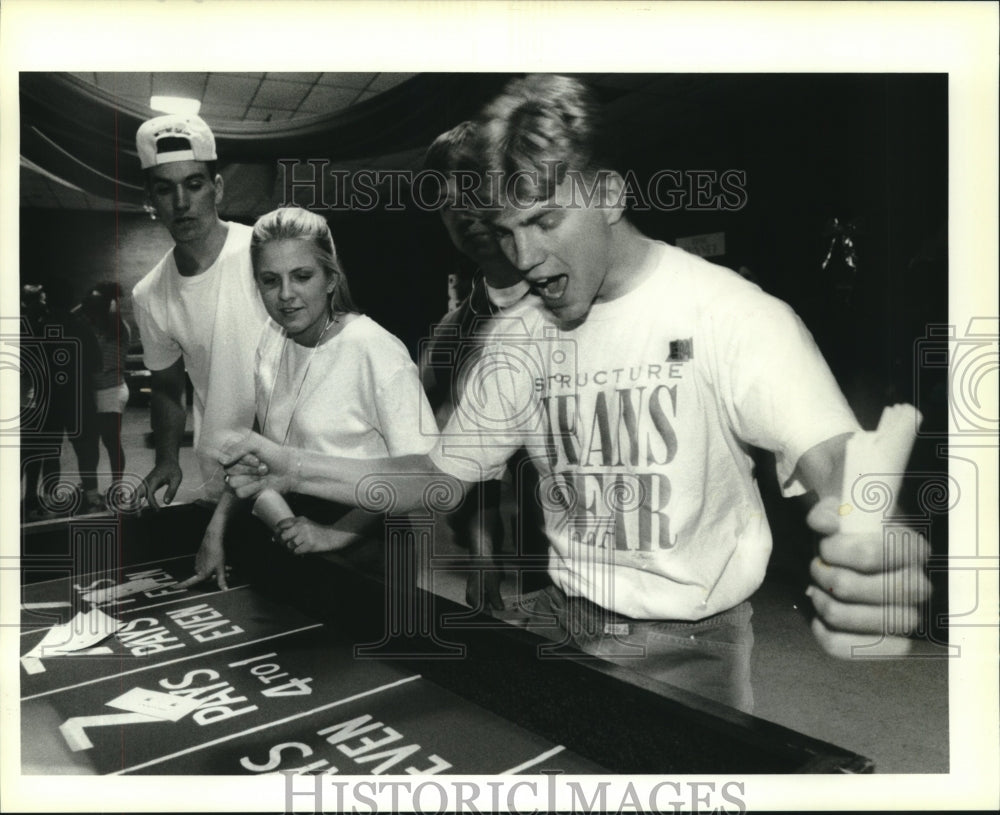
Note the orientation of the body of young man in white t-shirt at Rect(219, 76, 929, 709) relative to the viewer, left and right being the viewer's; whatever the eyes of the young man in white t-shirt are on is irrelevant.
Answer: facing the viewer and to the left of the viewer

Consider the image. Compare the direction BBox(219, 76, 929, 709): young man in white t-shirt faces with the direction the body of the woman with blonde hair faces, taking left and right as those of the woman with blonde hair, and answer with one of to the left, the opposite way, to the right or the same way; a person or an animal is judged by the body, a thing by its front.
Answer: the same way

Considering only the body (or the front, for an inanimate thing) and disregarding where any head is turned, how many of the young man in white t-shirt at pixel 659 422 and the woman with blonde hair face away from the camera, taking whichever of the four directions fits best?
0

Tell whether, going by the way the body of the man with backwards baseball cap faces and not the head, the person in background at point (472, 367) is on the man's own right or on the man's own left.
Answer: on the man's own left

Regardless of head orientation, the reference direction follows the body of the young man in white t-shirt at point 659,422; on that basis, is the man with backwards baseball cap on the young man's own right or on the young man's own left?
on the young man's own right

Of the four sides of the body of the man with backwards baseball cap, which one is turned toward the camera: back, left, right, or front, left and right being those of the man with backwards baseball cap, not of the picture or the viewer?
front

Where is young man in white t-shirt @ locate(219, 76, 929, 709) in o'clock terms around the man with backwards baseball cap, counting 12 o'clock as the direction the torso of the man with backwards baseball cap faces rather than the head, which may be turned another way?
The young man in white t-shirt is roughly at 10 o'clock from the man with backwards baseball cap.
